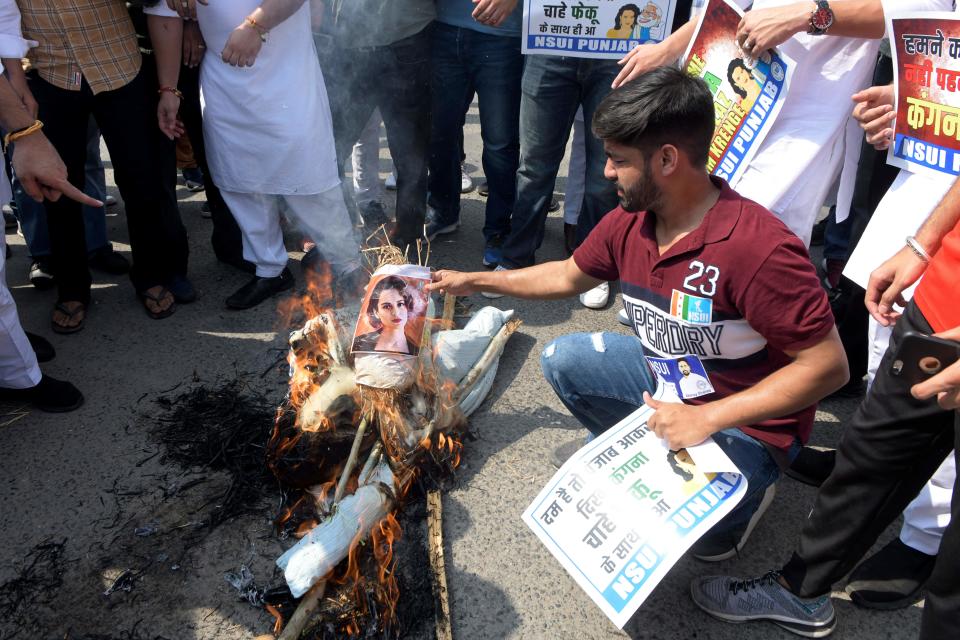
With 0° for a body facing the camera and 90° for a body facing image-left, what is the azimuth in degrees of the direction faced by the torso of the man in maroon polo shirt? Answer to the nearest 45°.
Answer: approximately 45°

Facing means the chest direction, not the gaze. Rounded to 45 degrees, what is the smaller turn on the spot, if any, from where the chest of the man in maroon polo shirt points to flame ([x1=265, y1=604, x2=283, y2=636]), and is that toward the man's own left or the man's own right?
0° — they already face it

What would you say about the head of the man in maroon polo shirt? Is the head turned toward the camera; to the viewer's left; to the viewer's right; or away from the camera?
to the viewer's left
